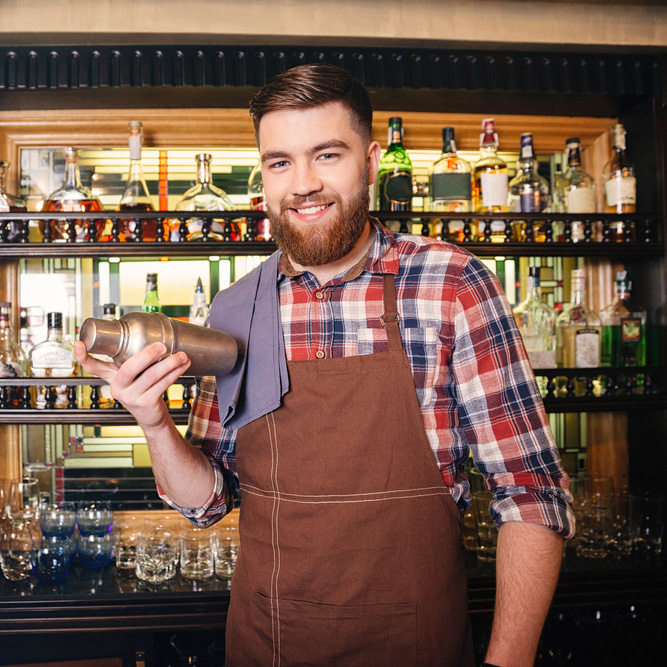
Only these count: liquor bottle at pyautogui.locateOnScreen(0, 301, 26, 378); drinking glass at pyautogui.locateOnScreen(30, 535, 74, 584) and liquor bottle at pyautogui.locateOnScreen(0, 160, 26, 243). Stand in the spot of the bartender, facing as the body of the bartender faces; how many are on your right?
3

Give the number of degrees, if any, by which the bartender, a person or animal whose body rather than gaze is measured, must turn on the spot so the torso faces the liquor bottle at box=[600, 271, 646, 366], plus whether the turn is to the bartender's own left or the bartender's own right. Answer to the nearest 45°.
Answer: approximately 180°

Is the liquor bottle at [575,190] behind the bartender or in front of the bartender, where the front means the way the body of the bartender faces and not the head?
behind

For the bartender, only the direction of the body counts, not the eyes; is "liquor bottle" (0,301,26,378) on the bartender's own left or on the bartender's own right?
on the bartender's own right

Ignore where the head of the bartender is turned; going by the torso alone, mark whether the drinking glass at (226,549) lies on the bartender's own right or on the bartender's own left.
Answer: on the bartender's own right

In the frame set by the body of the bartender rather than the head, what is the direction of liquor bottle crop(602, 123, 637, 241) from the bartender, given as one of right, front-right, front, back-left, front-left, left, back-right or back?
back

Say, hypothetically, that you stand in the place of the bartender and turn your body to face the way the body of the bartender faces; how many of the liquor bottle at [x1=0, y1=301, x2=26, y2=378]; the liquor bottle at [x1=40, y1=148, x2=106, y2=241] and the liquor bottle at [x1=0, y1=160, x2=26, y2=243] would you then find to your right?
3

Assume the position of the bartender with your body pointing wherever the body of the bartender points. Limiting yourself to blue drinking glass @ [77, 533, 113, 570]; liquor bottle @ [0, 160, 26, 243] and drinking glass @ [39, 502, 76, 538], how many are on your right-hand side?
3

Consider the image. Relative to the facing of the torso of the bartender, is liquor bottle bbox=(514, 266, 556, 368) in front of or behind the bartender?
behind

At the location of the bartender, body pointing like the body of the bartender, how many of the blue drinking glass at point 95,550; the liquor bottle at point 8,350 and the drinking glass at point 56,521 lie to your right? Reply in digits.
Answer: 3

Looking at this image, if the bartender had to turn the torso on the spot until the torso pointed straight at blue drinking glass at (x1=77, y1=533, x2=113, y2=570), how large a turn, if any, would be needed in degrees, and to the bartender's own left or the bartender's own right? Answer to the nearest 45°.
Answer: approximately 90° to the bartender's own right
